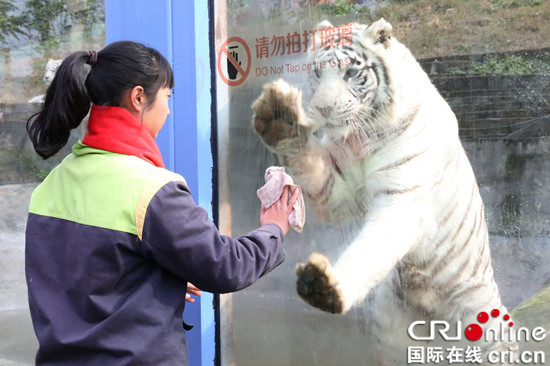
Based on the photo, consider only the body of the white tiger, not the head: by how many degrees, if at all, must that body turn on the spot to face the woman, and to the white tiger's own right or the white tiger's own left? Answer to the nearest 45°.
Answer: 0° — it already faces them

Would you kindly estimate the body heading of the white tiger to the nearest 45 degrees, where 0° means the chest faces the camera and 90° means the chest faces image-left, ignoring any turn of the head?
approximately 45°

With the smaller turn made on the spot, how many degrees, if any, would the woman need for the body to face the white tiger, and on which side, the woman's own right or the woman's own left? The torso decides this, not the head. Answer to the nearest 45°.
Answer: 0° — they already face it

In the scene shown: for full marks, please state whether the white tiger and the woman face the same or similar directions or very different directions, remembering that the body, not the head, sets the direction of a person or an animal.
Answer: very different directions

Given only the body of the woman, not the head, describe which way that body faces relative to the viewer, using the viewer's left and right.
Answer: facing away from the viewer and to the right of the viewer
